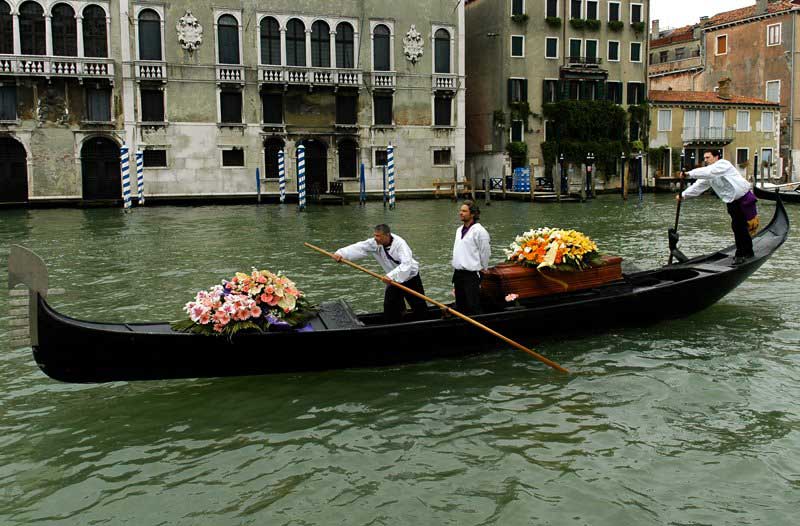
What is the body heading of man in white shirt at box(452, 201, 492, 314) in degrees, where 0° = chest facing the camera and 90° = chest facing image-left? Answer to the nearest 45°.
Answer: approximately 45°

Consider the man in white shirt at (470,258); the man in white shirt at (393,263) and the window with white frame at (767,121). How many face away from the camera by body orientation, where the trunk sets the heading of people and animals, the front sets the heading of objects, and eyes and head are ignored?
0

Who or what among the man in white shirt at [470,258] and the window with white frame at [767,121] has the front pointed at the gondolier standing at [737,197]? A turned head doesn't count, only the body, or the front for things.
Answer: the window with white frame

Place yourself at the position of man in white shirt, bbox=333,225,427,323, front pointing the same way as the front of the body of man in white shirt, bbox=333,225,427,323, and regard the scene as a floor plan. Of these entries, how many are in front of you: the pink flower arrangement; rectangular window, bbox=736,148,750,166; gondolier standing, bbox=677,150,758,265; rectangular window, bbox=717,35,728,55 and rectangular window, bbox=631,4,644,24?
1

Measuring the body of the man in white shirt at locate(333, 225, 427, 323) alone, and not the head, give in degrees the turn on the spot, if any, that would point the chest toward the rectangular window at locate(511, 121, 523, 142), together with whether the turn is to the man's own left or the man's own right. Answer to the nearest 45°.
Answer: approximately 135° to the man's own right

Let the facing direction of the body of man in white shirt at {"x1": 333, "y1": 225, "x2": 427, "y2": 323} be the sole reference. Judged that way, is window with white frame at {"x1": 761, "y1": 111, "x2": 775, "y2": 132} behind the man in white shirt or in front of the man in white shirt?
behind

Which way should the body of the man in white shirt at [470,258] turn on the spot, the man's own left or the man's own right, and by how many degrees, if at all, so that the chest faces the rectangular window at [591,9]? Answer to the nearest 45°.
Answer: approximately 135° to the man's own right

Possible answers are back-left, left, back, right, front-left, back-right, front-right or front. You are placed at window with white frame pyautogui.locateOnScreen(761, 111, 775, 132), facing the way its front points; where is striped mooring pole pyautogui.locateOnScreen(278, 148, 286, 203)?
front-right

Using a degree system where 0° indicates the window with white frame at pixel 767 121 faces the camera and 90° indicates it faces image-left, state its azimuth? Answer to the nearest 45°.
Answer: approximately 0°

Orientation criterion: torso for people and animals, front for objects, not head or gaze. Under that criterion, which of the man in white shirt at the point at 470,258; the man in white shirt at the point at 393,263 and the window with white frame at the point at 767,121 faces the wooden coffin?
the window with white frame

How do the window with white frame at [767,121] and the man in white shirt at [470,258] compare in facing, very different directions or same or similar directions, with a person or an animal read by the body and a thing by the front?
same or similar directions

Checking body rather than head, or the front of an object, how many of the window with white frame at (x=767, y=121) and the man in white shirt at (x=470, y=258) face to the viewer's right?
0

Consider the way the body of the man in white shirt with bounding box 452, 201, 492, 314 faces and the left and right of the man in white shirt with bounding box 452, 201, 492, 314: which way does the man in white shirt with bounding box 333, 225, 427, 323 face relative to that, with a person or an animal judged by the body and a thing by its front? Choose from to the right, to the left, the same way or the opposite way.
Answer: the same way
